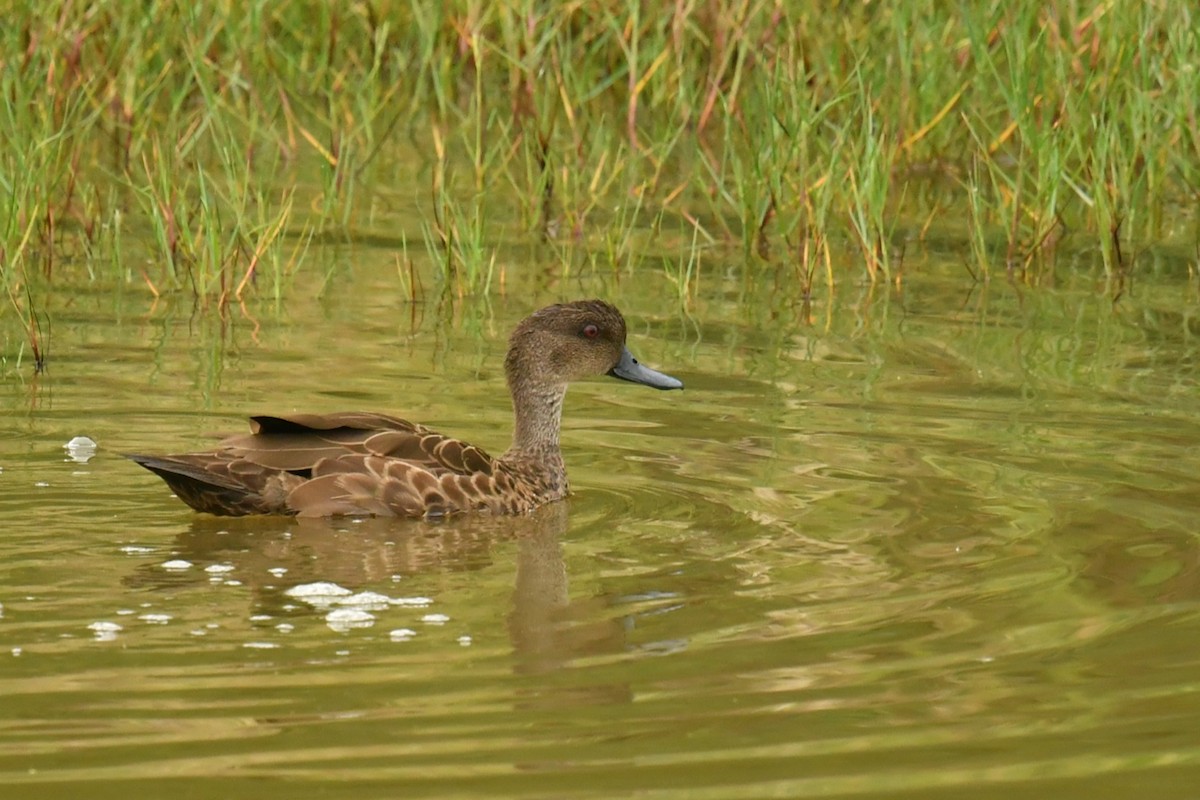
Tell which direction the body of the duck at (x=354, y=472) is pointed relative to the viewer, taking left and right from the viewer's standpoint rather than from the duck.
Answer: facing to the right of the viewer
